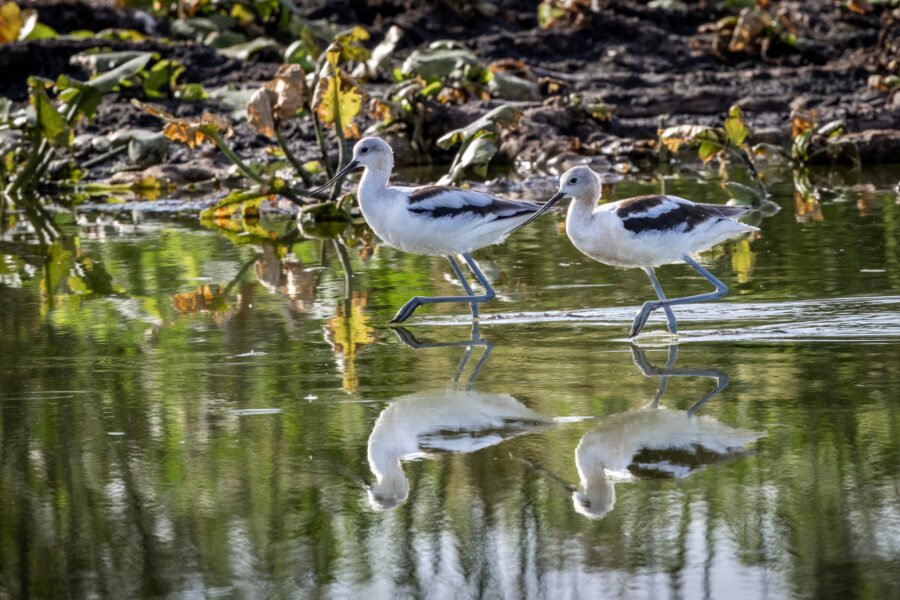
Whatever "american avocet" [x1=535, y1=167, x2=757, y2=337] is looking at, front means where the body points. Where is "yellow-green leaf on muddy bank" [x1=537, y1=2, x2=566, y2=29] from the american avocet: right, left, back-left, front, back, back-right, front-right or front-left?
right

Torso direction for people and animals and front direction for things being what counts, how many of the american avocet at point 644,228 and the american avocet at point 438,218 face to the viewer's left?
2

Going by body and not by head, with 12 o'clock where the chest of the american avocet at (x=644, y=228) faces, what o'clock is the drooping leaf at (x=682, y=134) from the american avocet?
The drooping leaf is roughly at 3 o'clock from the american avocet.

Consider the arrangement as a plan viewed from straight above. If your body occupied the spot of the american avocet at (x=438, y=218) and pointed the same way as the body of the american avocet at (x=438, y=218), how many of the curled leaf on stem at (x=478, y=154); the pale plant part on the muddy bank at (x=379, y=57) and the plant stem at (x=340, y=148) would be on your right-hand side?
3

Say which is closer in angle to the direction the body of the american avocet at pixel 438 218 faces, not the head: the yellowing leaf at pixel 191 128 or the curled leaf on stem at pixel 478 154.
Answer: the yellowing leaf

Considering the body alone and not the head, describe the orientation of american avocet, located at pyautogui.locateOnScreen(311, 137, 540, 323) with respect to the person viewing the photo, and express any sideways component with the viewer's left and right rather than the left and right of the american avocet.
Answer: facing to the left of the viewer

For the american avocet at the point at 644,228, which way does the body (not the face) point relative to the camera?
to the viewer's left

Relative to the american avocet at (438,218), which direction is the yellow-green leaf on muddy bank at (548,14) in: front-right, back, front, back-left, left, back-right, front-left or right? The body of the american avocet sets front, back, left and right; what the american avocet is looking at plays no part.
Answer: right

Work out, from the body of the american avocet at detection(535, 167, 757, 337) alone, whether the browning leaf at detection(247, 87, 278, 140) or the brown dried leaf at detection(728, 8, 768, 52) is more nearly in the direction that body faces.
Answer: the browning leaf

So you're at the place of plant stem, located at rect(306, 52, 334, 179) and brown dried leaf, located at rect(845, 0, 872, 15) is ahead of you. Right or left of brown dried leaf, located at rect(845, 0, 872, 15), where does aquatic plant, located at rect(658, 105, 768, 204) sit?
right

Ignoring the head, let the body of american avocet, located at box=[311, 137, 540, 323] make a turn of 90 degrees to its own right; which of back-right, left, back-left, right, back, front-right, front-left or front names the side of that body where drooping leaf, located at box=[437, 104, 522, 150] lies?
front

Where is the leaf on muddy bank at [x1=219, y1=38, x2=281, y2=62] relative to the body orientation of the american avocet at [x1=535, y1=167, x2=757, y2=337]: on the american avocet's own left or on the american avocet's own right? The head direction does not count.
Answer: on the american avocet's own right
